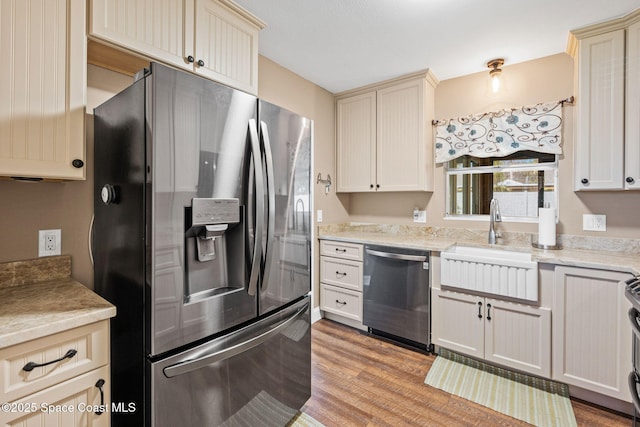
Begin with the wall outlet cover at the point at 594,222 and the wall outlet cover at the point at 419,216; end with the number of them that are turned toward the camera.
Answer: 2

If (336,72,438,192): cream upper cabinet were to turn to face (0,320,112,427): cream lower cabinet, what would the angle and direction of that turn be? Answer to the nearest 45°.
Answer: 0° — it already faces it

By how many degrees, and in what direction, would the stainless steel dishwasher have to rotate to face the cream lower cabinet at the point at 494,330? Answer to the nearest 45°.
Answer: approximately 135° to its left

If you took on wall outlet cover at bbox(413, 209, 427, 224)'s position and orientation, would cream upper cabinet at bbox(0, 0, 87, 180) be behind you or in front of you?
in front

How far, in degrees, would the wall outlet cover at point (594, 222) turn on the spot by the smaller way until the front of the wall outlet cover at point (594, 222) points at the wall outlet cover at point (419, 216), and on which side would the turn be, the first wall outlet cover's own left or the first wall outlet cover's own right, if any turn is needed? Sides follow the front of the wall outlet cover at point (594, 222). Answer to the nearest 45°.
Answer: approximately 90° to the first wall outlet cover's own right

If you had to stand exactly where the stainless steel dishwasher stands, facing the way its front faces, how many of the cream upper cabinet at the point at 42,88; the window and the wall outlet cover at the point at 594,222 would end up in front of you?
1

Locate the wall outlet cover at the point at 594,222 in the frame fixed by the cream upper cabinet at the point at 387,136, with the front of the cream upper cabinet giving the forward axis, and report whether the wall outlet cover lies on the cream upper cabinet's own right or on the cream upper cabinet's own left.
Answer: on the cream upper cabinet's own left

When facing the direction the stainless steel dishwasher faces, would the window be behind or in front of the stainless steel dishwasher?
behind

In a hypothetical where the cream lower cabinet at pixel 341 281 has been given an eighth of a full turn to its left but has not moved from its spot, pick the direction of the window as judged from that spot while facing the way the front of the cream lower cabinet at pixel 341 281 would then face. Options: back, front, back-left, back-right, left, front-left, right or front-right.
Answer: left

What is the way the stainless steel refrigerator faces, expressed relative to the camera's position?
facing the viewer and to the right of the viewer
